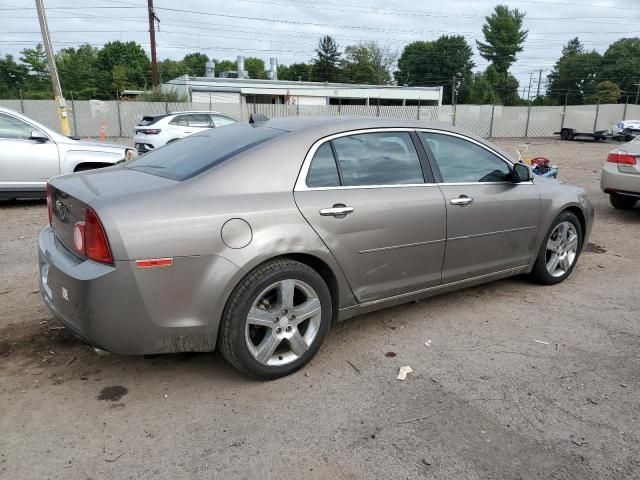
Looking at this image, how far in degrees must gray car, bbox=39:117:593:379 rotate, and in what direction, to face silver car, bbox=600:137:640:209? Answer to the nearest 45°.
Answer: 0° — it already faces it

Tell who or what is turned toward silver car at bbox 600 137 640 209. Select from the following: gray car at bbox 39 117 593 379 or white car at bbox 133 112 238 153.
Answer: gray car at bbox 39 117 593 379

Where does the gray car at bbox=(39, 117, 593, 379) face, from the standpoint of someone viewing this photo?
facing away from the viewer and to the right of the viewer

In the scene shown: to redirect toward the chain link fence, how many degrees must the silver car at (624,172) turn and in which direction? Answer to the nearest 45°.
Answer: approximately 45° to its left

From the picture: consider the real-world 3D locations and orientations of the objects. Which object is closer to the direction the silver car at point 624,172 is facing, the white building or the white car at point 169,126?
the white building

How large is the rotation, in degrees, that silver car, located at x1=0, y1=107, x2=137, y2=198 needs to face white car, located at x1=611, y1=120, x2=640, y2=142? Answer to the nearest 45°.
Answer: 0° — it already faces it

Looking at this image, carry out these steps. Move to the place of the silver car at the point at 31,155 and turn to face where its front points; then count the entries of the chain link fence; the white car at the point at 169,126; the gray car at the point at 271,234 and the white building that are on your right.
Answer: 1

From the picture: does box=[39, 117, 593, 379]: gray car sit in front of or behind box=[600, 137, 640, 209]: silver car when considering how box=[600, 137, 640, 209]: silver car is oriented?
behind

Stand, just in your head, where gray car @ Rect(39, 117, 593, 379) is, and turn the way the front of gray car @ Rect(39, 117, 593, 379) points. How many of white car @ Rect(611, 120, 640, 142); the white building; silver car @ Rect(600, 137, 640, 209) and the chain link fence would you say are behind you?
0

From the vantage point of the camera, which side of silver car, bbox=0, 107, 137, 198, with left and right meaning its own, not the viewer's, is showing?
right

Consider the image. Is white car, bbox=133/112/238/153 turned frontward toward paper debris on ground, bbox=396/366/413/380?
no

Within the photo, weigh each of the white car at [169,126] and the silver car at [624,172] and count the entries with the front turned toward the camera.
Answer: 0

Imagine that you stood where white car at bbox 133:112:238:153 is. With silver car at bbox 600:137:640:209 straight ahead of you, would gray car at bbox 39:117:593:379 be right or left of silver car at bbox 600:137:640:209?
right

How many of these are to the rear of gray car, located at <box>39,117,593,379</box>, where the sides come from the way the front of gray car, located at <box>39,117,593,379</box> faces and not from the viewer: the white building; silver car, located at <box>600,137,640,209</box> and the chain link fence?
0

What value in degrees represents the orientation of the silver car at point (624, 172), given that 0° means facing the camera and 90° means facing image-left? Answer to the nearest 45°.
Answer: approximately 225°

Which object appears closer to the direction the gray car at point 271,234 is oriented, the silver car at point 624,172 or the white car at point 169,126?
the silver car

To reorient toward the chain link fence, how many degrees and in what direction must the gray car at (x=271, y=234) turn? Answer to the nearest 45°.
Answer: approximately 45° to its left

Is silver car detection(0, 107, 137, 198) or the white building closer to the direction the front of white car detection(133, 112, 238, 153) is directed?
the white building

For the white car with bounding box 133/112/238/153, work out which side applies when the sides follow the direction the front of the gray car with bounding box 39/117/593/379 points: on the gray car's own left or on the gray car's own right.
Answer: on the gray car's own left

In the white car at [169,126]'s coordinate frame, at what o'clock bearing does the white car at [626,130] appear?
the white car at [626,130] is roughly at 1 o'clock from the white car at [169,126].

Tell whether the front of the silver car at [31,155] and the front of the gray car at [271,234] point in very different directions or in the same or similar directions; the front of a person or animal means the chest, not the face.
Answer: same or similar directions

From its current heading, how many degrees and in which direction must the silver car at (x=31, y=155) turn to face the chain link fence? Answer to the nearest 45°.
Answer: approximately 45° to its left

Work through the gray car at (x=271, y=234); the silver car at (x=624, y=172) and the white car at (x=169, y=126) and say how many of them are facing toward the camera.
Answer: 0
